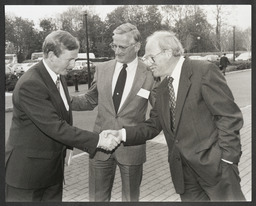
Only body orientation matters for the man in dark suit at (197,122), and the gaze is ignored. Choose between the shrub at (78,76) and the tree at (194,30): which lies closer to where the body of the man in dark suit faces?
the shrub

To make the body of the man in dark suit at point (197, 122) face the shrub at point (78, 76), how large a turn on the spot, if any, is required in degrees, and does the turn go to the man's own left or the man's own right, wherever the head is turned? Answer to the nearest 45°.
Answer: approximately 90° to the man's own right

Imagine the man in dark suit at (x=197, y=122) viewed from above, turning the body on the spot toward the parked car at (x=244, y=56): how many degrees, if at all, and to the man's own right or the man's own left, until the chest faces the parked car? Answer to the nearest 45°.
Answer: approximately 180°

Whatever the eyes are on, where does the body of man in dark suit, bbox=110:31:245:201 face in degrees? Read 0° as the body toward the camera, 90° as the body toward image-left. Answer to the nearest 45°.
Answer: approximately 45°
